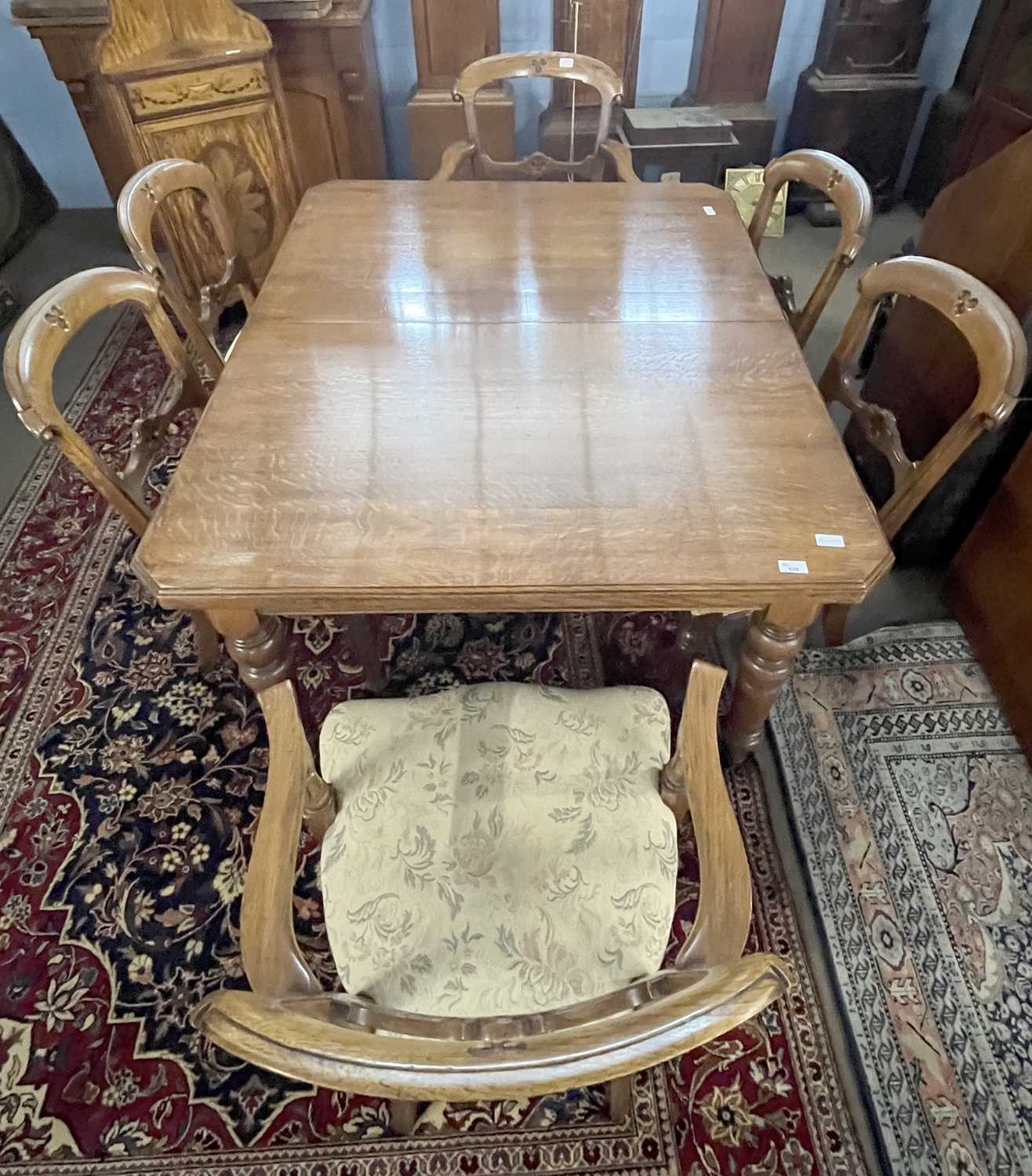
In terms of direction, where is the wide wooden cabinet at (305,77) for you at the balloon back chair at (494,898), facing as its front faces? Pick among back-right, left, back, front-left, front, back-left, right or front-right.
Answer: front

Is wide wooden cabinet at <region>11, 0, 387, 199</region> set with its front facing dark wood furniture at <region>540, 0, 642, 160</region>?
no

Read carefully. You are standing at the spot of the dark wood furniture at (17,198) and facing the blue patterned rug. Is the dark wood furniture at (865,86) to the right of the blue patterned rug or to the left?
left

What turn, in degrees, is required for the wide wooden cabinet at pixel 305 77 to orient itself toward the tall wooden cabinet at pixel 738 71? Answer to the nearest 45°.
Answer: approximately 90° to its left

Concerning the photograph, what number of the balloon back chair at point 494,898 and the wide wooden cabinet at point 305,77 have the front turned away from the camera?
1

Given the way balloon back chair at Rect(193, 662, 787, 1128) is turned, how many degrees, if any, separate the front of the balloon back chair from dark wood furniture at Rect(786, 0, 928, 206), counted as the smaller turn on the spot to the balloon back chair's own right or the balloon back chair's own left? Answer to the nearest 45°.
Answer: approximately 45° to the balloon back chair's own right

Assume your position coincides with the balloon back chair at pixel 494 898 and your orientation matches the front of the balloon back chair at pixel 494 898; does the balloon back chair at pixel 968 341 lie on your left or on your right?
on your right

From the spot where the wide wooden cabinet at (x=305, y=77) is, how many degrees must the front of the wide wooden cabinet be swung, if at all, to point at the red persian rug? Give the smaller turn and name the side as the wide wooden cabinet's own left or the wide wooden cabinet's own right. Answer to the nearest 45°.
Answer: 0° — it already faces it

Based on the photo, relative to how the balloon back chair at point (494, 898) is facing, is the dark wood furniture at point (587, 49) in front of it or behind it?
in front

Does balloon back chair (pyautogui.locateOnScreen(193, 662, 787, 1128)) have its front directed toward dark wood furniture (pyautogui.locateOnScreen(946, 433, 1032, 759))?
no

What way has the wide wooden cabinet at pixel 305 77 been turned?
toward the camera

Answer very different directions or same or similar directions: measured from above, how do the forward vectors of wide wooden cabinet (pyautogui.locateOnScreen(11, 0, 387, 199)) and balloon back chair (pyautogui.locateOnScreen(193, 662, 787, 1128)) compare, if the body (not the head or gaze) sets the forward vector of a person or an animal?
very different directions

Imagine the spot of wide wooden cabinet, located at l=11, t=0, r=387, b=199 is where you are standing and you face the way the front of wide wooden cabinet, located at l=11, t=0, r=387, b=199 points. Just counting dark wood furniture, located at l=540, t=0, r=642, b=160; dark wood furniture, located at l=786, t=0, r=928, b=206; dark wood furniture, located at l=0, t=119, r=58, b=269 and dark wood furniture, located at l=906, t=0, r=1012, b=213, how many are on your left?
3

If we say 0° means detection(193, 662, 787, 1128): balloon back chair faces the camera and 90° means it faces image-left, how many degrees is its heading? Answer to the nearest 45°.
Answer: approximately 180°

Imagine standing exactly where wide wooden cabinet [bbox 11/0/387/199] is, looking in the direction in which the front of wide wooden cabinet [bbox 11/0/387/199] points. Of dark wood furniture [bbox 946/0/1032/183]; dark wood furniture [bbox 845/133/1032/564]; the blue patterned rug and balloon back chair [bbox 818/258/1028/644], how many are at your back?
0

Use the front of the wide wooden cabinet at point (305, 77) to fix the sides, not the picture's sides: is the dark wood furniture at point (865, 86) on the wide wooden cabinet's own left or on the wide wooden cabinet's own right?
on the wide wooden cabinet's own left

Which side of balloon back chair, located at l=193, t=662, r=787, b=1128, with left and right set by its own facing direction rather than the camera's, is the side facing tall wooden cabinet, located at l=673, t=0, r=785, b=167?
front

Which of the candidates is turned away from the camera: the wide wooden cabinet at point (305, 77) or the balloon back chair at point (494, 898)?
the balloon back chair

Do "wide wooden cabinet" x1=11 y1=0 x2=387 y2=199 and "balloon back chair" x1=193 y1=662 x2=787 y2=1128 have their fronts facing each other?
yes
